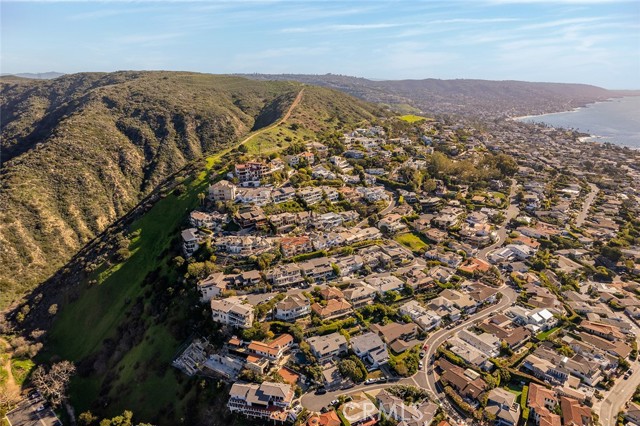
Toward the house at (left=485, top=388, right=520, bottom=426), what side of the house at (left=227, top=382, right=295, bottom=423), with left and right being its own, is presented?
left

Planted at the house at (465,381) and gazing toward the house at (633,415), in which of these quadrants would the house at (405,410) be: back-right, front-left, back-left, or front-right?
back-right

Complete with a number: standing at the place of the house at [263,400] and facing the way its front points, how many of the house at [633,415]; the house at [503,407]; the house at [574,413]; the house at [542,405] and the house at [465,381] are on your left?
5

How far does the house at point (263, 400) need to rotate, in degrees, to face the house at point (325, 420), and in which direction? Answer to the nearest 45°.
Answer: approximately 45° to its left

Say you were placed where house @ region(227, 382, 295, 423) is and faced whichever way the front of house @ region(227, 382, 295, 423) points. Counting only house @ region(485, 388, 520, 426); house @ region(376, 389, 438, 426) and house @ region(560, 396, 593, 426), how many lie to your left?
3

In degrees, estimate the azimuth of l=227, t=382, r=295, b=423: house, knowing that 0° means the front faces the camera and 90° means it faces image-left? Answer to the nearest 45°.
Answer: approximately 0°

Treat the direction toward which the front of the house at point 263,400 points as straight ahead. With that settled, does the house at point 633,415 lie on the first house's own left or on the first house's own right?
on the first house's own left

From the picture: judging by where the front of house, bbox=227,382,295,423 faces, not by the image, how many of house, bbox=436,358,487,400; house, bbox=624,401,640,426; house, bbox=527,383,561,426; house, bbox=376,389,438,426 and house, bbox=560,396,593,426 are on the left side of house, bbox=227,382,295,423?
5

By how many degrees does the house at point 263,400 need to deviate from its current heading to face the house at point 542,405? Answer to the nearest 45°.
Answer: approximately 90° to its left

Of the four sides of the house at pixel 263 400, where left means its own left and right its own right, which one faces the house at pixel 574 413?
left

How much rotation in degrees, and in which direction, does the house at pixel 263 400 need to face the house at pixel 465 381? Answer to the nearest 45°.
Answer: approximately 90° to its left
